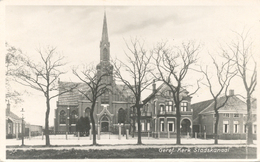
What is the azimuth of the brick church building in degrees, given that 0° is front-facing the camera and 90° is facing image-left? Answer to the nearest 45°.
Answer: approximately 0°

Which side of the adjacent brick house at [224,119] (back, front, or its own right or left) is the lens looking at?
front

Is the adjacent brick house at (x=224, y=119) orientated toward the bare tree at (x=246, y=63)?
yes

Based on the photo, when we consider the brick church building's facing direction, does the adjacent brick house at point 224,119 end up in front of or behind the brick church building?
in front

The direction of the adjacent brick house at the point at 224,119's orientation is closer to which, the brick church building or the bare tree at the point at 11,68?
the bare tree

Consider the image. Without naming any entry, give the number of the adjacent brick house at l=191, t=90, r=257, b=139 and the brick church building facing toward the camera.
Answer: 2
